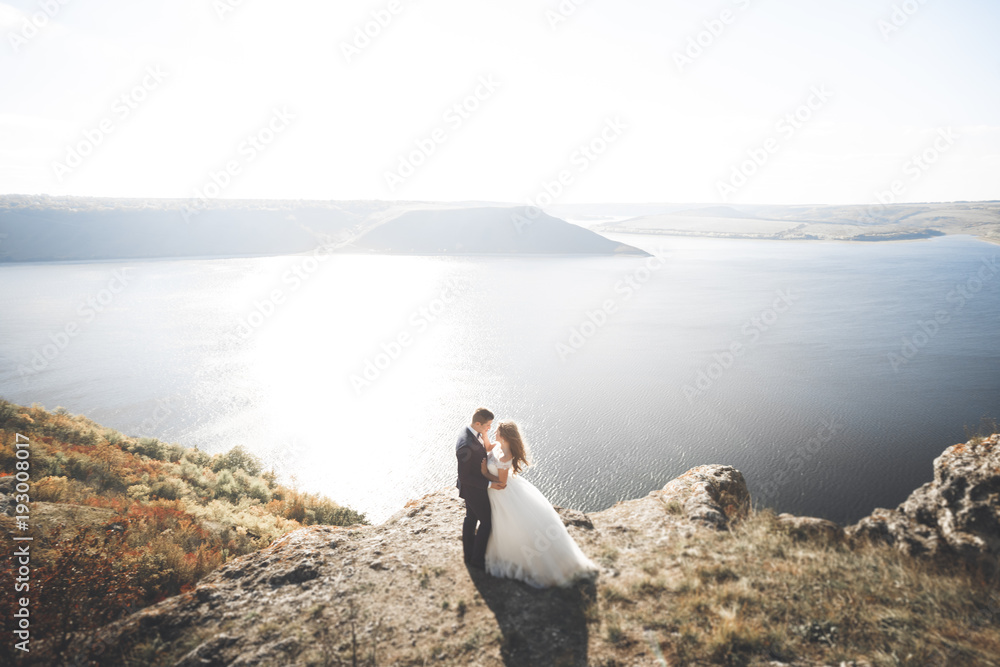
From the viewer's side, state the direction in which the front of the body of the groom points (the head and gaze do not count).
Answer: to the viewer's right

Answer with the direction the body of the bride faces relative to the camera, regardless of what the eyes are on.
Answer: to the viewer's left

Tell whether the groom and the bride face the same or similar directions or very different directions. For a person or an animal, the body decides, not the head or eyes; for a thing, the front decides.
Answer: very different directions

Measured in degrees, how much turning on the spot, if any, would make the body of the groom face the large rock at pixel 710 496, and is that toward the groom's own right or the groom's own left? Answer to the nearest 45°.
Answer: approximately 45° to the groom's own left

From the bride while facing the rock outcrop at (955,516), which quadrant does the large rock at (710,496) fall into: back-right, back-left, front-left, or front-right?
front-left

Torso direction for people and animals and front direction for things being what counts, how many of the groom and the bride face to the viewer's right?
1

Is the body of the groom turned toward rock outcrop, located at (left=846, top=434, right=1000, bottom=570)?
yes

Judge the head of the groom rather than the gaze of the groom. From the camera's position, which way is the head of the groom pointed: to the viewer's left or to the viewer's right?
to the viewer's right

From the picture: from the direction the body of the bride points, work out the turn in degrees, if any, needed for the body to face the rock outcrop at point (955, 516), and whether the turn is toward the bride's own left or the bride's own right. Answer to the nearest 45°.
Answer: approximately 180°

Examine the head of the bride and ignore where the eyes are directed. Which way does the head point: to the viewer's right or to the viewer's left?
to the viewer's left

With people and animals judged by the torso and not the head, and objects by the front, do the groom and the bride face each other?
yes
